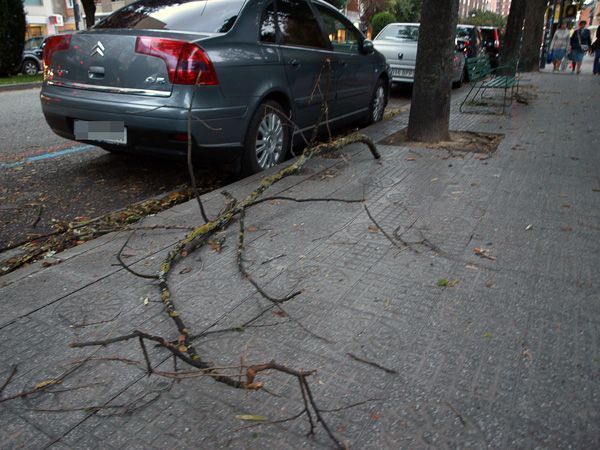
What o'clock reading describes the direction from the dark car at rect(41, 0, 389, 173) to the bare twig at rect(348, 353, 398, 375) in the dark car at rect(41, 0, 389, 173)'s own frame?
The bare twig is roughly at 4 o'clock from the dark car.

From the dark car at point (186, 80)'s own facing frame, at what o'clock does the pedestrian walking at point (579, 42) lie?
The pedestrian walking is roughly at 12 o'clock from the dark car.

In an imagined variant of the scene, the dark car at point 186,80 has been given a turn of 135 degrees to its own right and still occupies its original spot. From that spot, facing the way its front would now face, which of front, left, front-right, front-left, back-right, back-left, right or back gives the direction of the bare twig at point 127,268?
front

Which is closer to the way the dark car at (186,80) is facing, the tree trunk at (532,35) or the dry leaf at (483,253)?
the tree trunk

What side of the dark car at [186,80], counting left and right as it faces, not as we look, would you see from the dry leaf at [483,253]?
right

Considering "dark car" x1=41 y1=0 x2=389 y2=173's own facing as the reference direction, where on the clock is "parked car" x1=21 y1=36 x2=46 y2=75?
The parked car is roughly at 10 o'clock from the dark car.

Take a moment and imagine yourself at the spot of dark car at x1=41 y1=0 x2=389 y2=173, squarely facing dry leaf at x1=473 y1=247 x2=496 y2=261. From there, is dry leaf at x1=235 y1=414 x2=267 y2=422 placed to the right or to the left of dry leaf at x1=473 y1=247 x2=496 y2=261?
right

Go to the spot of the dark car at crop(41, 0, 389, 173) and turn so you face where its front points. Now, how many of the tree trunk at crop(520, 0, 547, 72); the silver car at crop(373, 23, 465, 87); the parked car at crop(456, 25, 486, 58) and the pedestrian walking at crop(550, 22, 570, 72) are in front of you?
4

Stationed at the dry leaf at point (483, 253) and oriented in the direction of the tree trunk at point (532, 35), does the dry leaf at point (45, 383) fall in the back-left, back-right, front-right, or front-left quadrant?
back-left

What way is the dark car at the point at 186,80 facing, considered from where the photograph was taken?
facing away from the viewer and to the right of the viewer

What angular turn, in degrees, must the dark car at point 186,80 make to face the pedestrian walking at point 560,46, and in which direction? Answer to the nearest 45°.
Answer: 0° — it already faces them

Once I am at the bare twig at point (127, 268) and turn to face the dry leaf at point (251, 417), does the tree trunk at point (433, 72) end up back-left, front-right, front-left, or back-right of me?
back-left

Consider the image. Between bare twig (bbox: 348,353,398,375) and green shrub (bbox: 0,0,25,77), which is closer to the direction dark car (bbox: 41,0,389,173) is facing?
the green shrub
